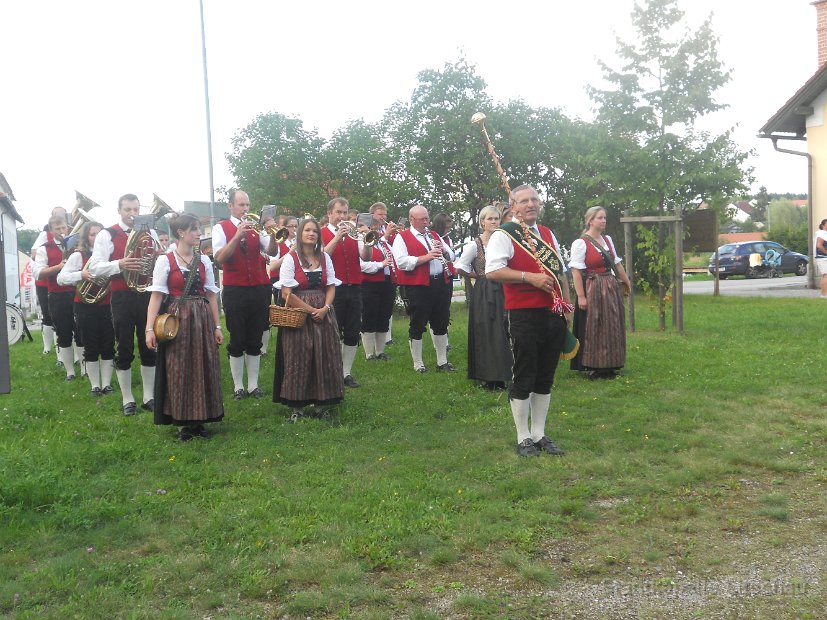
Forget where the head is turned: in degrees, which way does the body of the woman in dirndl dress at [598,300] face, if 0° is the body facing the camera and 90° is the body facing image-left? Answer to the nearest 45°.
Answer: approximately 315°

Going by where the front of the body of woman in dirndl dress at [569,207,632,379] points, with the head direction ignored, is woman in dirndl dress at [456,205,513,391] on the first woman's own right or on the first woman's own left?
on the first woman's own right

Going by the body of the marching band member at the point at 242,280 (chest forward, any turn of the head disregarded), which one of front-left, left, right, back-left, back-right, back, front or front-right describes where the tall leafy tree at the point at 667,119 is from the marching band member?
left

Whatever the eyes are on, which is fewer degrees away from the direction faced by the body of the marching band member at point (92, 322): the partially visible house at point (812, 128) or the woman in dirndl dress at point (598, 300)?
the woman in dirndl dress

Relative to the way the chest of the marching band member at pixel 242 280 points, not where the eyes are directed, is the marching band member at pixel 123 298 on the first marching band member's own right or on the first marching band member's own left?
on the first marching band member's own right

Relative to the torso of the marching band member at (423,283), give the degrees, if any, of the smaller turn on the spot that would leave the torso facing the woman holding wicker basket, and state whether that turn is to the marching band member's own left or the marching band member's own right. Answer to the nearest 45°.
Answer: approximately 45° to the marching band member's own right

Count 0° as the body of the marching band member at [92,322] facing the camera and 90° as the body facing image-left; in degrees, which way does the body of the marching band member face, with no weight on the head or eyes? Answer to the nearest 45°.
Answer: approximately 315°

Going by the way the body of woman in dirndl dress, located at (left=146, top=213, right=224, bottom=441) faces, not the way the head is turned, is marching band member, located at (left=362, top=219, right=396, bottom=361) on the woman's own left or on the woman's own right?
on the woman's own left
